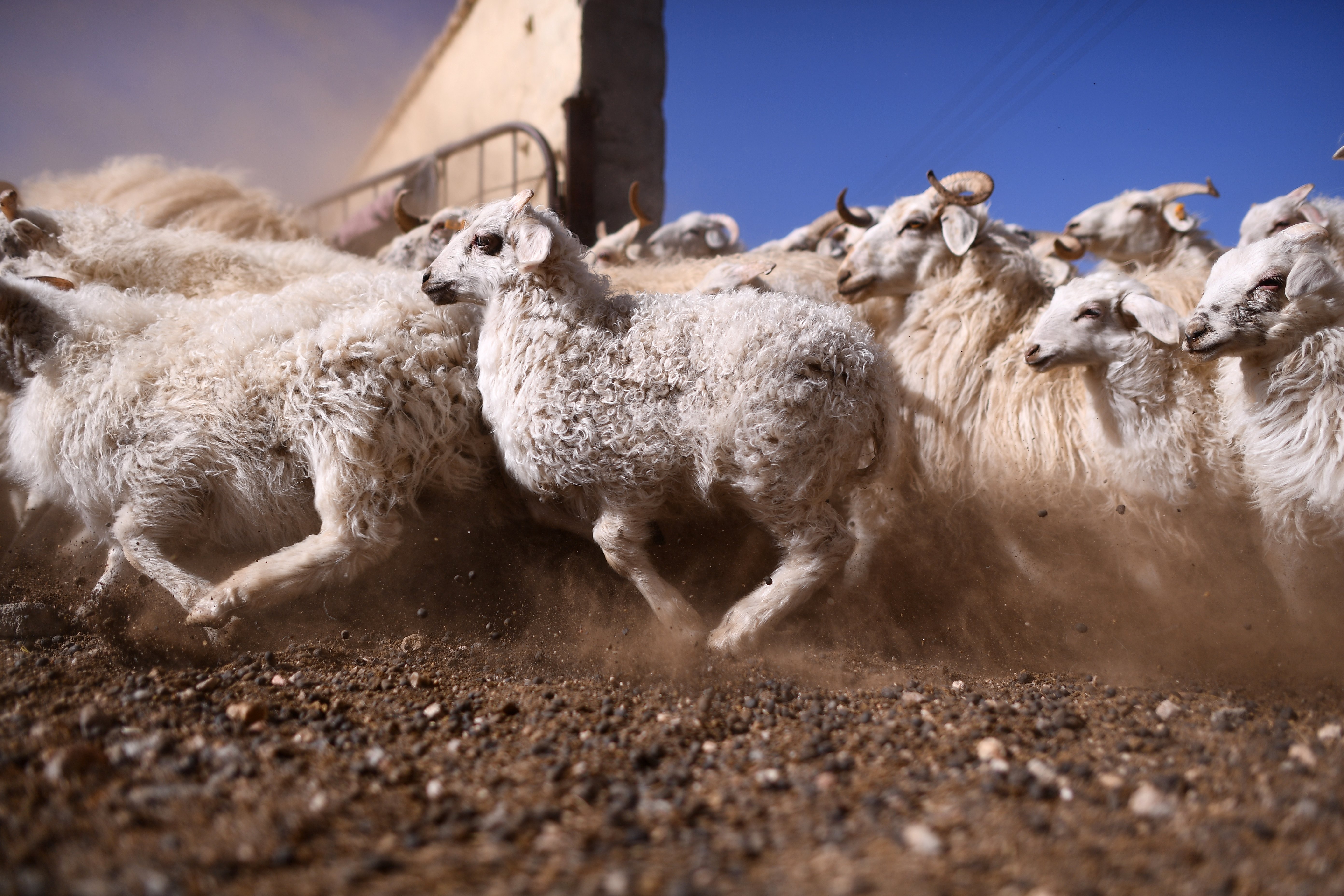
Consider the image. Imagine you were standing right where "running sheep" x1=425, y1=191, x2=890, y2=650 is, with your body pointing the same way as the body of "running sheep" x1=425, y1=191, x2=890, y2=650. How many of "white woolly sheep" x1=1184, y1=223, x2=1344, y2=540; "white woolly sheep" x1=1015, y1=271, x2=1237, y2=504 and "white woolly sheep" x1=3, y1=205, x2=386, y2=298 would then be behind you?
2

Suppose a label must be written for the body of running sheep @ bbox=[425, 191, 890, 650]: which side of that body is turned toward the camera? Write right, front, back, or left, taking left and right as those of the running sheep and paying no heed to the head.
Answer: left

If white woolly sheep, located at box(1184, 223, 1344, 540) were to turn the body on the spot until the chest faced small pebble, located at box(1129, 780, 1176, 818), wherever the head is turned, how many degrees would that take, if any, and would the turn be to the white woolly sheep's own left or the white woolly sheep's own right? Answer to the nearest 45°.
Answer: approximately 90° to the white woolly sheep's own left

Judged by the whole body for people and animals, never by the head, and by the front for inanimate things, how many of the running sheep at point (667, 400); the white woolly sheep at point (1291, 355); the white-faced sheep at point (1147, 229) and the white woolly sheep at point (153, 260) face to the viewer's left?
4

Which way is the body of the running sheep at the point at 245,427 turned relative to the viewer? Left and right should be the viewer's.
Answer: facing to the left of the viewer

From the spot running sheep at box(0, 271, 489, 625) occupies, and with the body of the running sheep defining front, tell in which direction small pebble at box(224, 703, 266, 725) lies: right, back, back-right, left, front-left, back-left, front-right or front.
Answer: left

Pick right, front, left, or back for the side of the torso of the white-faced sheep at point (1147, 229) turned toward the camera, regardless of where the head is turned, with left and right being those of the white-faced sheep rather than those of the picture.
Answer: left

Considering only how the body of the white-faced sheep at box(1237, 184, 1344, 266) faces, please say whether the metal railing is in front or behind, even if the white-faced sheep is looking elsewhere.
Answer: in front

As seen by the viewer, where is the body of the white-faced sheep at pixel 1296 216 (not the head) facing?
to the viewer's left

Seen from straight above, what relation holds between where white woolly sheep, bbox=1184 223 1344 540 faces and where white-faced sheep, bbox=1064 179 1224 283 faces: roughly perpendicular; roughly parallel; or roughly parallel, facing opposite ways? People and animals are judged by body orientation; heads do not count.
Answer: roughly parallel

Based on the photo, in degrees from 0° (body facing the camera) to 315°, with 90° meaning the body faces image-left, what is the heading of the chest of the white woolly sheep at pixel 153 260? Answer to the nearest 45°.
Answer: approximately 90°

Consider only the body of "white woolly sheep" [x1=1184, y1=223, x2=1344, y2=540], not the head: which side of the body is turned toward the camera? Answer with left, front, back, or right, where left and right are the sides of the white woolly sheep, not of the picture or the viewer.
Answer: left
